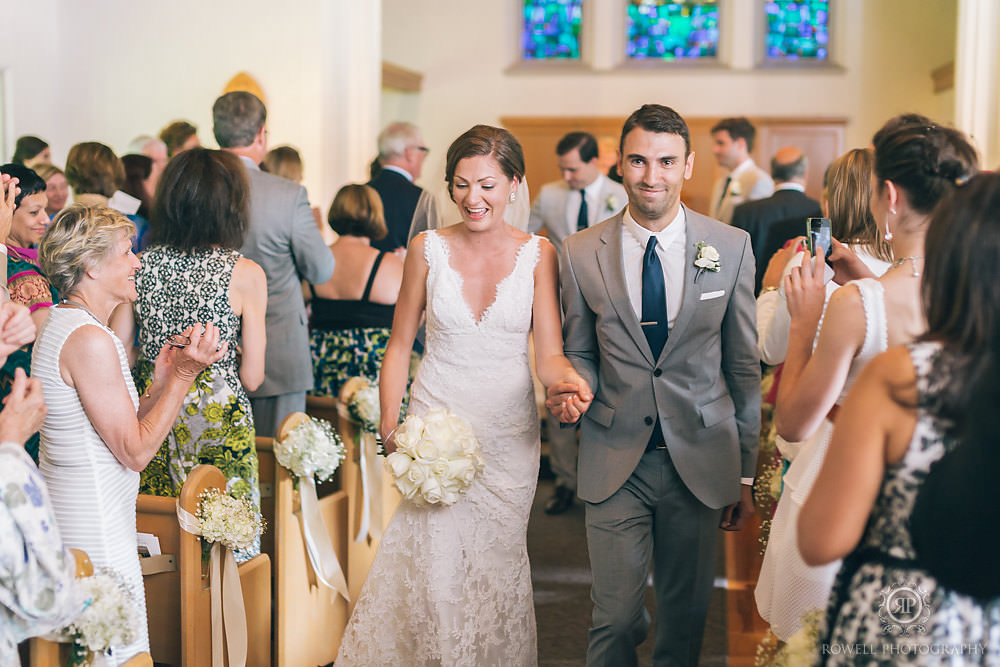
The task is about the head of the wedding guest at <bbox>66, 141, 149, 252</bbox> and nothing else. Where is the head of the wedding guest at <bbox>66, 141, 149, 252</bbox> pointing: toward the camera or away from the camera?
away from the camera

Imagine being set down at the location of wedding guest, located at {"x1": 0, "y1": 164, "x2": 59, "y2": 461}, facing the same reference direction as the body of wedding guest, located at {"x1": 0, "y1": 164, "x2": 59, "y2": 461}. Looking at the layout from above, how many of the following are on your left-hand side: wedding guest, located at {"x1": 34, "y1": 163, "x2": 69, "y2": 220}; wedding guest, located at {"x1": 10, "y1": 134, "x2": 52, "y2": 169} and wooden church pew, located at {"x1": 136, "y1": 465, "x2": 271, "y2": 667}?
2

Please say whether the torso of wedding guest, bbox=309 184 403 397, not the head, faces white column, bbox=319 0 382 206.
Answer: yes

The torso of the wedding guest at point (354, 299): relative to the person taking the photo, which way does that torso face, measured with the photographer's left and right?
facing away from the viewer

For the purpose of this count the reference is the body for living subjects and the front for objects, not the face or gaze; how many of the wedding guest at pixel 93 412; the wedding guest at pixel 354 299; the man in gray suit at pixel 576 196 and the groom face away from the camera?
1

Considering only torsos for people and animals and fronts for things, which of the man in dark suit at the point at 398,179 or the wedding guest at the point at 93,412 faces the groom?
the wedding guest

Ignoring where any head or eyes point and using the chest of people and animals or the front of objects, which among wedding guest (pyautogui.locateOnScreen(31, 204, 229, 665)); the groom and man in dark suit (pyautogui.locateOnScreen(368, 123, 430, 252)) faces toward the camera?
the groom

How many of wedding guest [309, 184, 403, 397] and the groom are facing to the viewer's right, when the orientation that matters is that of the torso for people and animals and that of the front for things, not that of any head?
0

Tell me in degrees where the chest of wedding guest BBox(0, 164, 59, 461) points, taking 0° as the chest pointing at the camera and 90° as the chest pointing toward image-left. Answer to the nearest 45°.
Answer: approximately 270°

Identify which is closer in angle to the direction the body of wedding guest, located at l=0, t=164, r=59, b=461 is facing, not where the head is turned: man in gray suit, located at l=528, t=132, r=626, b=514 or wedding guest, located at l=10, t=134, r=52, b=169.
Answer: the man in gray suit

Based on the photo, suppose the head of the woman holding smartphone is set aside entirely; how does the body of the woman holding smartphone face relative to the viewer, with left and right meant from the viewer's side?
facing away from the viewer and to the left of the viewer

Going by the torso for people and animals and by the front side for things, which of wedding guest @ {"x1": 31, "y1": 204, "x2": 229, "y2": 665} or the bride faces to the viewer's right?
the wedding guest

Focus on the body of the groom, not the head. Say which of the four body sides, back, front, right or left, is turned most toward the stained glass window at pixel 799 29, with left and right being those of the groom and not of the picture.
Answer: back

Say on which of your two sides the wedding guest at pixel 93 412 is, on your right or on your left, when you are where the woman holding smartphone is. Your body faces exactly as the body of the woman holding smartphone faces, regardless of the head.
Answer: on your left

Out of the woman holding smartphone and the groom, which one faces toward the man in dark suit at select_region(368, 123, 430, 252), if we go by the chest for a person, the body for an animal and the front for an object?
the woman holding smartphone

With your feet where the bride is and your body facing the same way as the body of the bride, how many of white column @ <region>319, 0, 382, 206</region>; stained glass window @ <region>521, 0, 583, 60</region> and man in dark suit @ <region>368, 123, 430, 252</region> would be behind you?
3

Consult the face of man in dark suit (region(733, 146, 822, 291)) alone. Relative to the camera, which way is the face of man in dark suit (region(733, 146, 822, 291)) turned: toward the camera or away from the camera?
away from the camera

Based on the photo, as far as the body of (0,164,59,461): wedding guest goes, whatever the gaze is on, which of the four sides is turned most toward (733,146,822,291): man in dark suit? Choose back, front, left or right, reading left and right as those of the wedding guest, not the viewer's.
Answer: front

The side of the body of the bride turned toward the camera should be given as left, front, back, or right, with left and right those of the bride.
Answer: front
